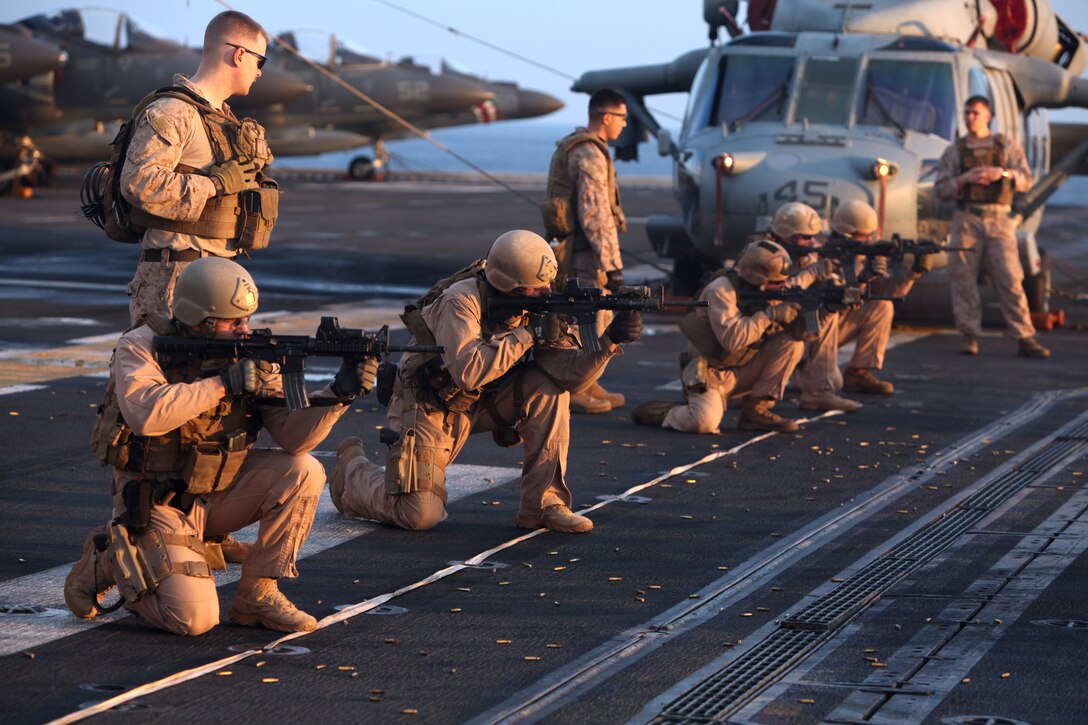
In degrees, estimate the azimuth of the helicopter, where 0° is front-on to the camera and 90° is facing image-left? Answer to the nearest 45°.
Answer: approximately 0°

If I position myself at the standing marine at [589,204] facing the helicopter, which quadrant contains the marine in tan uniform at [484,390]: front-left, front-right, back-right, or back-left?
back-right

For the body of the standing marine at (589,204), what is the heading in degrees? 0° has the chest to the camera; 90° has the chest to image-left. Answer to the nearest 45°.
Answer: approximately 270°

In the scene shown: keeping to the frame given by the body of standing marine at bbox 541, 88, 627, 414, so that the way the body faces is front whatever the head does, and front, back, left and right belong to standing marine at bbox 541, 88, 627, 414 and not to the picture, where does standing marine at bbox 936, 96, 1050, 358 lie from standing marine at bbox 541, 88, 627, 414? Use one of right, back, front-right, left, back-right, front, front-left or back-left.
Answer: front-left

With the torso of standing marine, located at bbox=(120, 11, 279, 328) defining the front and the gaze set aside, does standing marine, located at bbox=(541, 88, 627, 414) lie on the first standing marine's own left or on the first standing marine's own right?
on the first standing marine's own left

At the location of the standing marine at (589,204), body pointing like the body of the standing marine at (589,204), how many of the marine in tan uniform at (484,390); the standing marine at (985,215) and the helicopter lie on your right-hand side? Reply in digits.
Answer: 1

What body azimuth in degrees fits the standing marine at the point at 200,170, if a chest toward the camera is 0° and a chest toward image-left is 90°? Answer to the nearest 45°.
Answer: approximately 270°

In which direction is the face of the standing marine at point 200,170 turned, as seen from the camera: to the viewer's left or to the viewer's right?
to the viewer's right

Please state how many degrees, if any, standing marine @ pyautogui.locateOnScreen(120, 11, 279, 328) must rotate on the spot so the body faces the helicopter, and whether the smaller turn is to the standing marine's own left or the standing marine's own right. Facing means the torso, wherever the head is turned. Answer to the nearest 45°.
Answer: approximately 45° to the standing marine's own left

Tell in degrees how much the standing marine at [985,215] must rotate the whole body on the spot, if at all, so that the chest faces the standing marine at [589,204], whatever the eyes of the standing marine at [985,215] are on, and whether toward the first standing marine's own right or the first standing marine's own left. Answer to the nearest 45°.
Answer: approximately 45° to the first standing marine's own right
